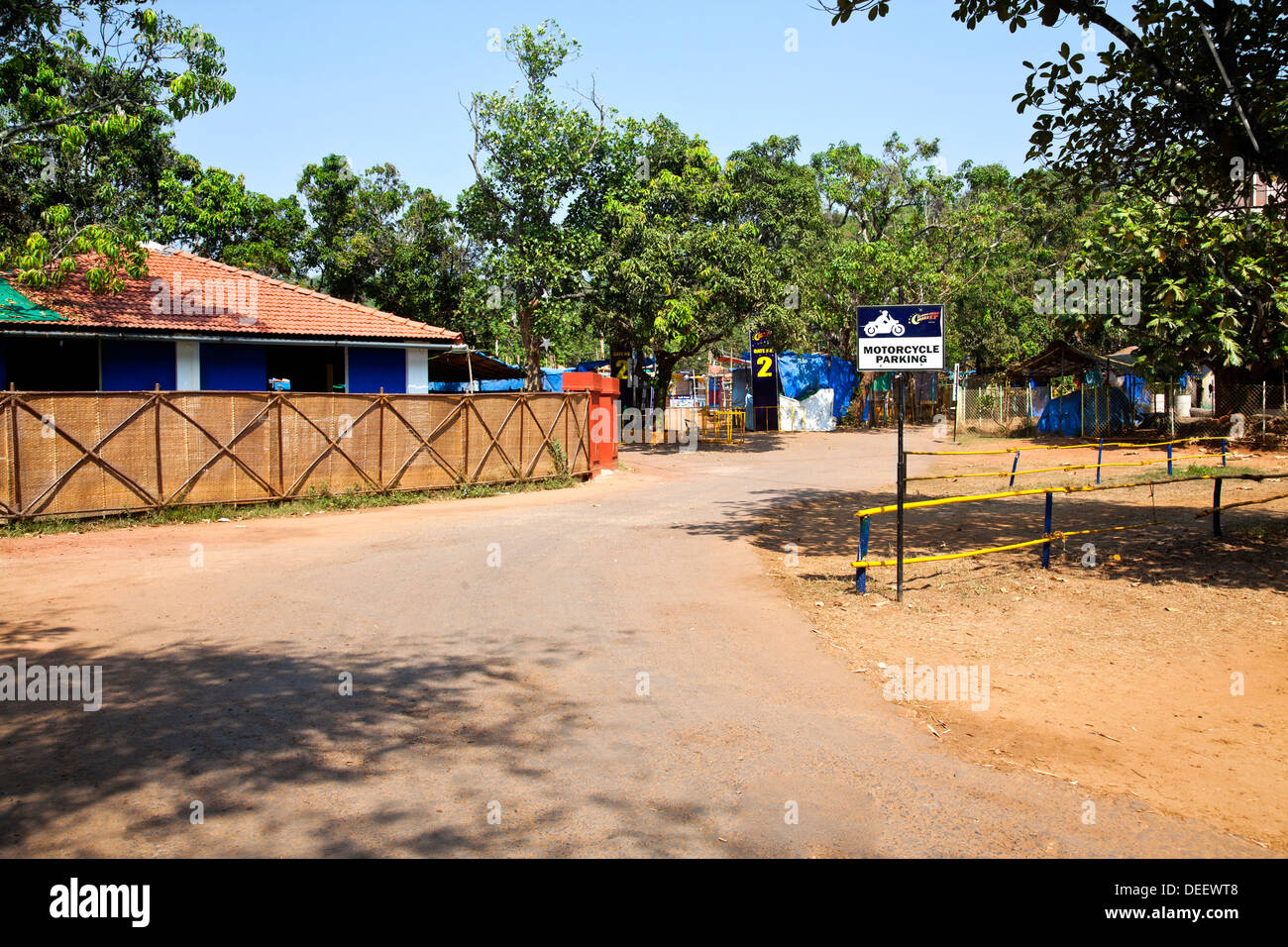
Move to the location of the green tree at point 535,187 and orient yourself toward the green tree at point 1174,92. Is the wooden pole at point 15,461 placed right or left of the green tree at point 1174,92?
right

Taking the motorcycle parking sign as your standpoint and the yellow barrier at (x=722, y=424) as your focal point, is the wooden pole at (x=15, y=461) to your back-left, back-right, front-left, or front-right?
front-left

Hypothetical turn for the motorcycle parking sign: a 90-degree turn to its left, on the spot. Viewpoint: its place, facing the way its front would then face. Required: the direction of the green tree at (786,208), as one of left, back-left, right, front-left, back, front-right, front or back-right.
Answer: left

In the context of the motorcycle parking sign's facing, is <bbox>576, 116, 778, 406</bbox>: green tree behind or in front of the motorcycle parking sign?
behind

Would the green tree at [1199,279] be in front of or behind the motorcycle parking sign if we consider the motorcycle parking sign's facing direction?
behind

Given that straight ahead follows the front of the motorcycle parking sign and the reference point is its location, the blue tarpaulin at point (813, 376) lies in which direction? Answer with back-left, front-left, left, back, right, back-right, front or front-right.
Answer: back

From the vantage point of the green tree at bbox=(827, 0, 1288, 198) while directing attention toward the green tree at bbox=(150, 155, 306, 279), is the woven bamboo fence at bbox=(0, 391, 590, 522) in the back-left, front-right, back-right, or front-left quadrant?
front-left

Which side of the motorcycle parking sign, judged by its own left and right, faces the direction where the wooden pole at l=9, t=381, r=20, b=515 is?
right

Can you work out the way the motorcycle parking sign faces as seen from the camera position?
facing the viewer

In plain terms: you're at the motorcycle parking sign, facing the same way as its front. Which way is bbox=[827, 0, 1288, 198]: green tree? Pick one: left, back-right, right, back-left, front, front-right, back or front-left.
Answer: back-left
